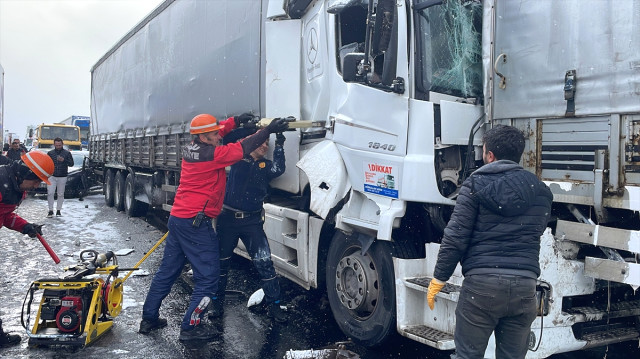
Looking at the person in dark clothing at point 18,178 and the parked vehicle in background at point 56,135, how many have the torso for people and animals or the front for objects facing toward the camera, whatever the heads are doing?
1

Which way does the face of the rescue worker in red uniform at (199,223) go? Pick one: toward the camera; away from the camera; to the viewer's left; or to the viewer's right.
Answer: to the viewer's right

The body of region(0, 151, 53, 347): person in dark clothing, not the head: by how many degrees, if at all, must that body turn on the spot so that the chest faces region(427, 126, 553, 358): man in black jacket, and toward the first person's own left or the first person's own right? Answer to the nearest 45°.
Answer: approximately 45° to the first person's own right

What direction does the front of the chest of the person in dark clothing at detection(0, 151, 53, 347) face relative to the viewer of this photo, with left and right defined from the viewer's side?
facing to the right of the viewer

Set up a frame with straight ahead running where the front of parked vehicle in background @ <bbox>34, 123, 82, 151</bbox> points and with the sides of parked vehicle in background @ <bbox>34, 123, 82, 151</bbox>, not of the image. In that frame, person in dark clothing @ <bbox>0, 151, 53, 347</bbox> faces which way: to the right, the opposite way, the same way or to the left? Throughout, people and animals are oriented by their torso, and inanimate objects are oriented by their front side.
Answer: to the left

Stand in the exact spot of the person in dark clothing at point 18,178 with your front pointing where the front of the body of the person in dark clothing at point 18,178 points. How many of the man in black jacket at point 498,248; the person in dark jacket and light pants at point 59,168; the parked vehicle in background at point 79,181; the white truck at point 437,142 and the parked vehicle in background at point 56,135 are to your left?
3
